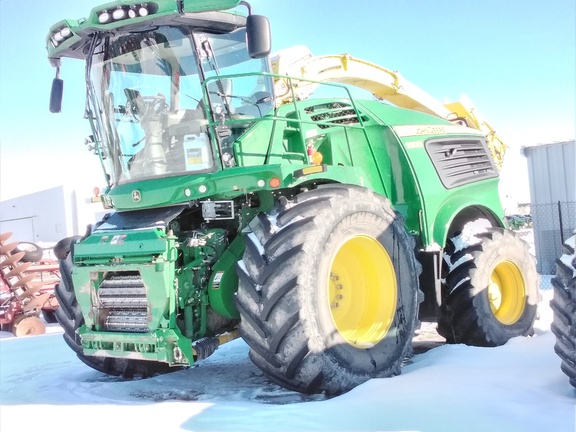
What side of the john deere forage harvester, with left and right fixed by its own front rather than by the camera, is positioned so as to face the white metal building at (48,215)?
right

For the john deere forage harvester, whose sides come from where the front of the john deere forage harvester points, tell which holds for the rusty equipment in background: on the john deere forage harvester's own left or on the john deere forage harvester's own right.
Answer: on the john deere forage harvester's own right

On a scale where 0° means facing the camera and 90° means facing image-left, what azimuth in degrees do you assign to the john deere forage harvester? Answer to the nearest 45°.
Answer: approximately 45°
